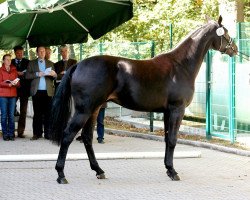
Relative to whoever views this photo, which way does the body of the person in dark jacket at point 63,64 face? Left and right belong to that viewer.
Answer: facing the viewer

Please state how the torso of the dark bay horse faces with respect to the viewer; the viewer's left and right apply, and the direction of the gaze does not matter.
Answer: facing to the right of the viewer

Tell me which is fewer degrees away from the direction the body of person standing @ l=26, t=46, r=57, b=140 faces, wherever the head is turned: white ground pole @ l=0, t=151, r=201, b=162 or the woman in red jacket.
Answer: the white ground pole

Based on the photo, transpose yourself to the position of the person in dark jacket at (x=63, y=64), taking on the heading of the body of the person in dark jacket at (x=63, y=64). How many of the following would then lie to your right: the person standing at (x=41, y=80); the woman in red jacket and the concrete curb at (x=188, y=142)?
2

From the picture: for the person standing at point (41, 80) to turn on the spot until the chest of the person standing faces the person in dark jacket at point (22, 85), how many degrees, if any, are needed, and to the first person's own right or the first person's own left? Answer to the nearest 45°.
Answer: approximately 135° to the first person's own right

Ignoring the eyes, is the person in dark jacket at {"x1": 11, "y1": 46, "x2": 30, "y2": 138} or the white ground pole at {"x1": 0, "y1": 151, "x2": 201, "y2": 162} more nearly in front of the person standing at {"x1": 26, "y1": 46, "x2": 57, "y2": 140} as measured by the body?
the white ground pole

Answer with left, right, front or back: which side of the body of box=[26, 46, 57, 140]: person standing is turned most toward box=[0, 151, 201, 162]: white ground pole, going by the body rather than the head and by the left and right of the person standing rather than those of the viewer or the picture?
front

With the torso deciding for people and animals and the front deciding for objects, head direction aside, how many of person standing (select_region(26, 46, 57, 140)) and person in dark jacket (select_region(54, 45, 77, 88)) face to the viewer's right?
0

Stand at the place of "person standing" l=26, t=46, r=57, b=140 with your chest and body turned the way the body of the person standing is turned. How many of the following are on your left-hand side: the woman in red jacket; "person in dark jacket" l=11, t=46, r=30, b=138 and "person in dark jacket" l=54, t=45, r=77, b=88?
1

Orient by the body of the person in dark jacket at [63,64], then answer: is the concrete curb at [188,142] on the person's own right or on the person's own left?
on the person's own left

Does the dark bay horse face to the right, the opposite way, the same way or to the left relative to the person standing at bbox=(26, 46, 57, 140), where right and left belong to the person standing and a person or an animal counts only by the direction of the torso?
to the left

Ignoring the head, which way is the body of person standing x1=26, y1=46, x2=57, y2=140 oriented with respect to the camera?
toward the camera

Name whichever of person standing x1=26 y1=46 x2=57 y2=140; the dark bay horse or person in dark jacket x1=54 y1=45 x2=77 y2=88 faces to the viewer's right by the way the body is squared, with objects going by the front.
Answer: the dark bay horse

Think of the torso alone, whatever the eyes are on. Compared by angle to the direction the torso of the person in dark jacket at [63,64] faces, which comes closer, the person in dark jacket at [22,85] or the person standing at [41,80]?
the person standing

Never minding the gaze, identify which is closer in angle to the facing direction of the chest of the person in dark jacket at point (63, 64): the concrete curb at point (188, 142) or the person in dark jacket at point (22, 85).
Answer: the concrete curb

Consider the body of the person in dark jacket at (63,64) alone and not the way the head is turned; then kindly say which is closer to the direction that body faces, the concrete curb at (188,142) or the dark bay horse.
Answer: the dark bay horse
